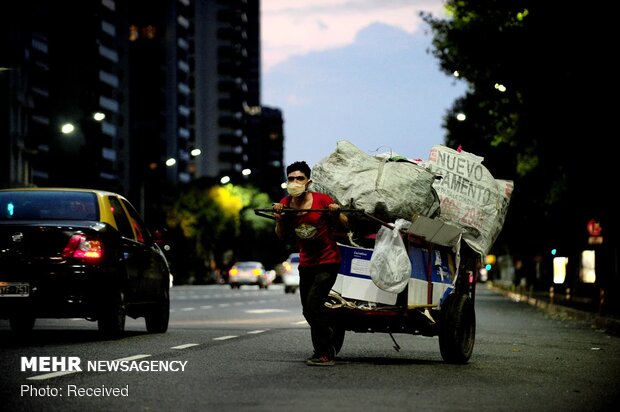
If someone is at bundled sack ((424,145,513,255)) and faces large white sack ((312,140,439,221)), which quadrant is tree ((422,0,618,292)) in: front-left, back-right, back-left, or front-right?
back-right

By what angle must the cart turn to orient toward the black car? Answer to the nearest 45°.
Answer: approximately 90° to its right

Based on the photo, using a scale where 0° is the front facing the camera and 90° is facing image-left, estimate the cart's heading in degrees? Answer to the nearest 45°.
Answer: approximately 45°

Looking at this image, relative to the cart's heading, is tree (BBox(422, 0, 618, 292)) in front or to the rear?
to the rear
